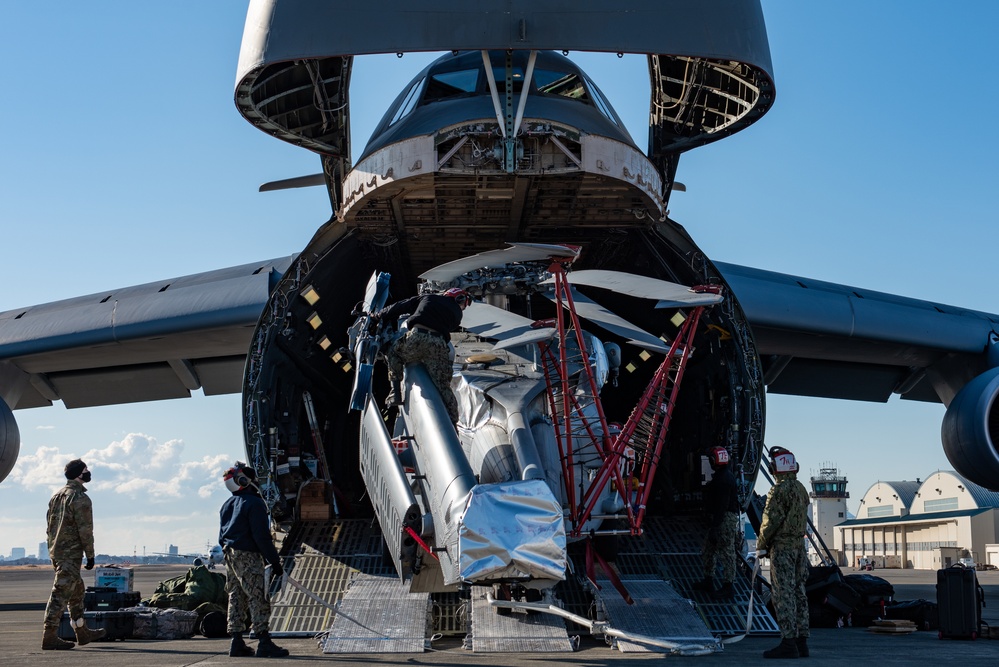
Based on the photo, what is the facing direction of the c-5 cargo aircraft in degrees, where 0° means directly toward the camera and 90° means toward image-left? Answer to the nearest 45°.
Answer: approximately 0°

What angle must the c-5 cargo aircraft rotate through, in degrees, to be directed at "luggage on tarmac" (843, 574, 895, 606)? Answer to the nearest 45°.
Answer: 0° — it already faces it

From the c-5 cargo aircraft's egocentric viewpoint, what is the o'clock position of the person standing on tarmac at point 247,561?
The person standing on tarmac is roughly at 1 o'clock from the c-5 cargo aircraft.

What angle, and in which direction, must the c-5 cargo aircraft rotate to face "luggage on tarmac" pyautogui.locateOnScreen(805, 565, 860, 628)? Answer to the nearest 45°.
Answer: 0° — it already faces it

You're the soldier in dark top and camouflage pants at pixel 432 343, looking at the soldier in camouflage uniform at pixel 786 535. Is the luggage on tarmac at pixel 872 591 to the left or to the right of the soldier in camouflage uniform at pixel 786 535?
left

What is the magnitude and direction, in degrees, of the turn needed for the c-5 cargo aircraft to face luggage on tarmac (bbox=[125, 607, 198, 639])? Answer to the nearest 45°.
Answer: approximately 45° to its right

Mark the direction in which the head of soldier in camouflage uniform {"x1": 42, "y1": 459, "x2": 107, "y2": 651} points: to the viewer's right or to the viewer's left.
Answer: to the viewer's right
